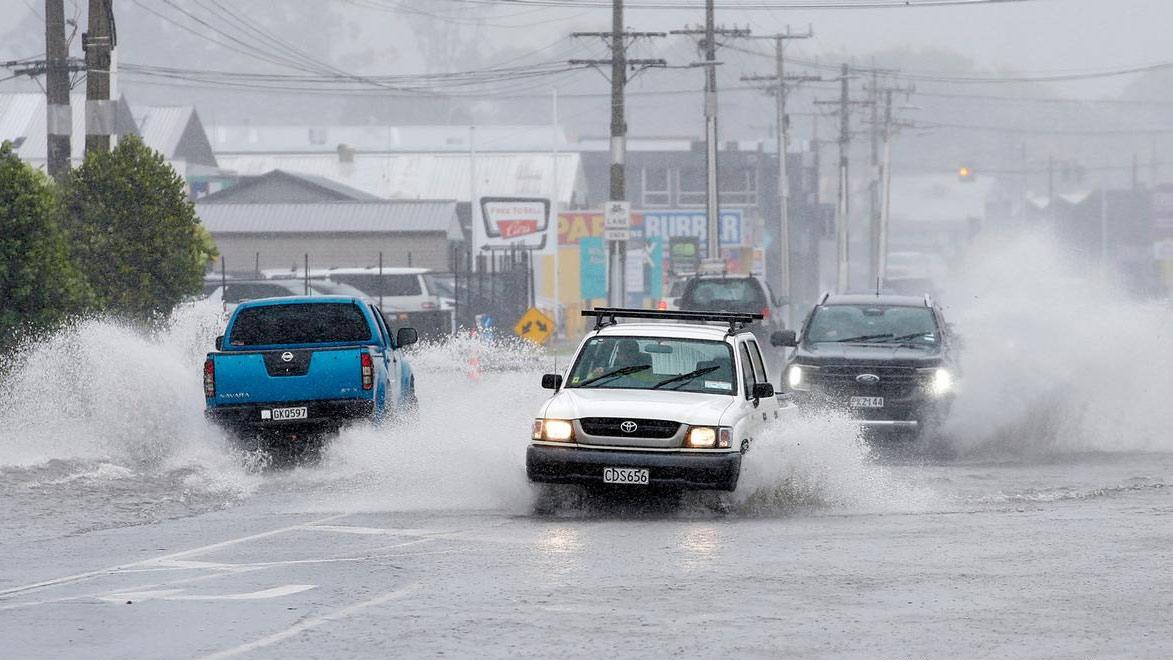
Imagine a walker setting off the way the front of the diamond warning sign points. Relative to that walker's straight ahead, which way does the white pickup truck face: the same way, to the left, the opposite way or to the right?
the same way

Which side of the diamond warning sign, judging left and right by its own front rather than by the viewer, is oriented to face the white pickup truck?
front

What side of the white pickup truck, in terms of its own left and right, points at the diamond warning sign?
back

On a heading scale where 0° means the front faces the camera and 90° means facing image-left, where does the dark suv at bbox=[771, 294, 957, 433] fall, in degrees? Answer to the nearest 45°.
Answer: approximately 0°

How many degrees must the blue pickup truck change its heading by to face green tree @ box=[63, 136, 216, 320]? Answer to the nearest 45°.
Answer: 0° — it already faces it

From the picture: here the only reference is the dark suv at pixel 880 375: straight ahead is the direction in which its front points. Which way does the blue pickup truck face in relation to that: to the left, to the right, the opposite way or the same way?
the opposite way

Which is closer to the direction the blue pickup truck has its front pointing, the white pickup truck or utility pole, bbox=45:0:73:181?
the utility pole

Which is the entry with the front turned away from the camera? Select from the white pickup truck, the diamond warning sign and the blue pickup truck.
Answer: the blue pickup truck

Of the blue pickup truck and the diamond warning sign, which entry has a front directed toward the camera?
the diamond warning sign

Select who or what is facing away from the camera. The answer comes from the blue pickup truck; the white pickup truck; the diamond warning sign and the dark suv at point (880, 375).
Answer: the blue pickup truck

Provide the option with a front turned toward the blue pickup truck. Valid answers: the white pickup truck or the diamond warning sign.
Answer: the diamond warning sign

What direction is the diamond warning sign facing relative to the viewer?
toward the camera

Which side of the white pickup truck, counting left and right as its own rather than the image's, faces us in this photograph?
front

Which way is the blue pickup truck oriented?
away from the camera
